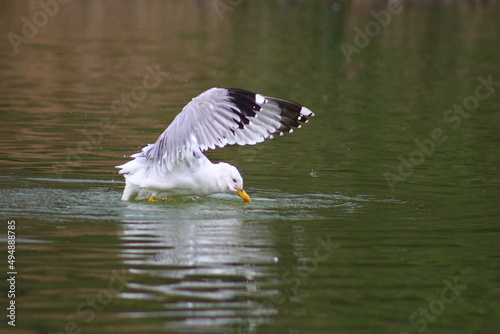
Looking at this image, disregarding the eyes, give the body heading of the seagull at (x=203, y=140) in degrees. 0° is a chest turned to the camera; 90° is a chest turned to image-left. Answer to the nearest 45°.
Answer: approximately 270°
